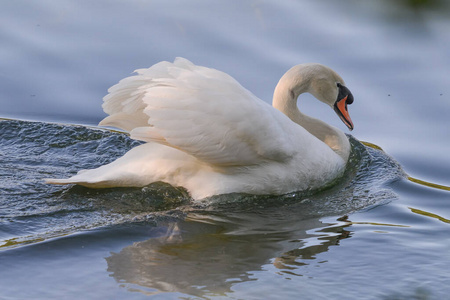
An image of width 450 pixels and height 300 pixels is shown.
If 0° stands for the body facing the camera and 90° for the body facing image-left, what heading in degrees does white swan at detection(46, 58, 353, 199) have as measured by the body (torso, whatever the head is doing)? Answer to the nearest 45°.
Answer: approximately 270°
